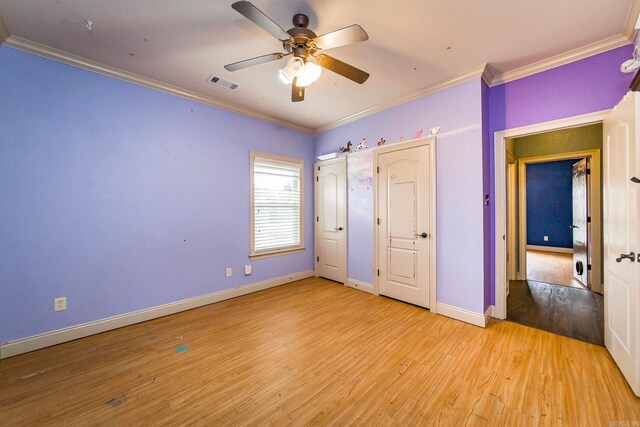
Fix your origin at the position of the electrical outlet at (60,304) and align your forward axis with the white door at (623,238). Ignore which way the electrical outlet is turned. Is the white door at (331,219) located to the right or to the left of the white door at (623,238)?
left

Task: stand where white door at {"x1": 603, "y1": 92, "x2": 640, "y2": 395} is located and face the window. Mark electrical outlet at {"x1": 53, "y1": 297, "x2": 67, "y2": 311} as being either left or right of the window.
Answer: left

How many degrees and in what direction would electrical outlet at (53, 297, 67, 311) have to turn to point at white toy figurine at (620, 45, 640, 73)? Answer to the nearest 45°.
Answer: approximately 45° to its left

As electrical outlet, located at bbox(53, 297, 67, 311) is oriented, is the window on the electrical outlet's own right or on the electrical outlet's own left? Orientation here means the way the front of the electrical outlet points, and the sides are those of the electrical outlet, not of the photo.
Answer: on the electrical outlet's own left

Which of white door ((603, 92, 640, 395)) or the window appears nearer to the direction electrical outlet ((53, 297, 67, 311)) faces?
the white door

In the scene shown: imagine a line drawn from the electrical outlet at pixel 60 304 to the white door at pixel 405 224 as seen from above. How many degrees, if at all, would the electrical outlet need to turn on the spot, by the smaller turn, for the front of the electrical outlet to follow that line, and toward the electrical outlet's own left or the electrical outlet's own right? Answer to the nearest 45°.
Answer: approximately 45° to the electrical outlet's own left

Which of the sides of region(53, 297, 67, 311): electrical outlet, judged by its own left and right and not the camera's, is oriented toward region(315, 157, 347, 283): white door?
left

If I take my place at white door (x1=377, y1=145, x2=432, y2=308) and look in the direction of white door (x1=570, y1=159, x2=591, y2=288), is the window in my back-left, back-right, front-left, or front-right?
back-left
